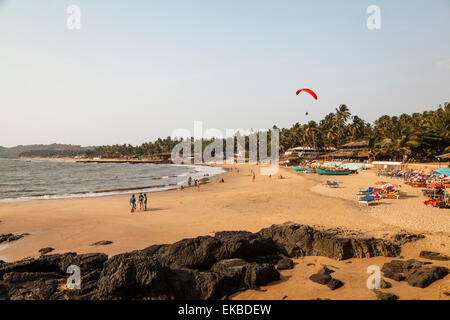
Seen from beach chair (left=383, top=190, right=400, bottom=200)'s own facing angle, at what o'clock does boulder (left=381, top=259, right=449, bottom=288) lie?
The boulder is roughly at 9 o'clock from the beach chair.

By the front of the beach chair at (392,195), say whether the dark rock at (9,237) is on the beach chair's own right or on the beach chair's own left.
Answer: on the beach chair's own left

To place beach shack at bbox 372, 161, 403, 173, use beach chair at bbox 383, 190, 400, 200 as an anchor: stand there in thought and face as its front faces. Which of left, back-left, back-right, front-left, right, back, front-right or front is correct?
right

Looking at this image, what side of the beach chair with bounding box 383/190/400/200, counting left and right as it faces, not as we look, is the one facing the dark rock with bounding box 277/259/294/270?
left

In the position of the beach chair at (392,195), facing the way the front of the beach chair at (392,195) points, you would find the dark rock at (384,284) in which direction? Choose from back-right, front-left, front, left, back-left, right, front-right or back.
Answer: left

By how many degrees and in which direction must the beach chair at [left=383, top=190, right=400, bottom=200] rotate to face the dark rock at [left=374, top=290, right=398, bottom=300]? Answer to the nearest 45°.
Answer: approximately 90° to its left

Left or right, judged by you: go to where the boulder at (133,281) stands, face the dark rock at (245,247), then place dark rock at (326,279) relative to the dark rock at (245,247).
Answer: right

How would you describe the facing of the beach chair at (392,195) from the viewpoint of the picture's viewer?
facing to the left of the viewer

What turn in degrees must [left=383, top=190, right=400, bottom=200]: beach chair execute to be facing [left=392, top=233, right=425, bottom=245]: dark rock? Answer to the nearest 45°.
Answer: approximately 90° to its left
